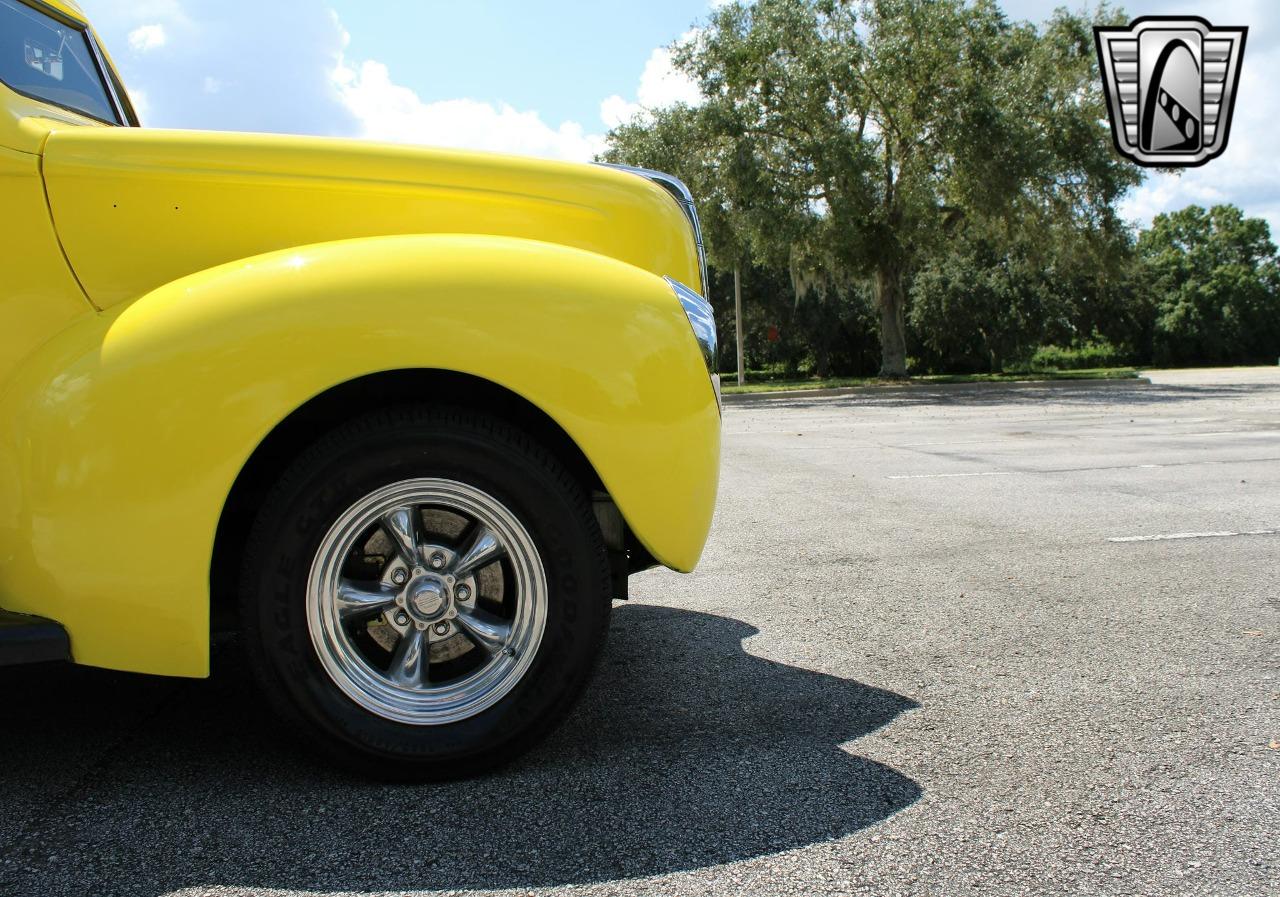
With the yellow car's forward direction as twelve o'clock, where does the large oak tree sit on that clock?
The large oak tree is roughly at 10 o'clock from the yellow car.

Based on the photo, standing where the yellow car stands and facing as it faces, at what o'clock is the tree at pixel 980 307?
The tree is roughly at 10 o'clock from the yellow car.

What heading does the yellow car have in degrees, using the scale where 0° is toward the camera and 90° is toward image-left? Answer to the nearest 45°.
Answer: approximately 270°
